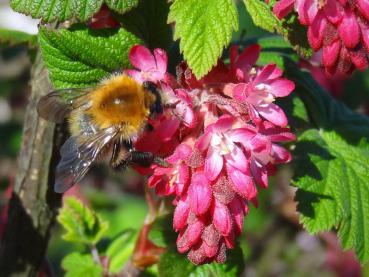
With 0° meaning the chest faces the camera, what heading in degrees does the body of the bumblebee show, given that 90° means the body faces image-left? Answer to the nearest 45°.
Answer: approximately 270°

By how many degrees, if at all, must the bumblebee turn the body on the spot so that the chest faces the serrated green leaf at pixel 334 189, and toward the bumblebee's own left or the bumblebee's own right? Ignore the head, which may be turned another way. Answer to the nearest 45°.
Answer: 0° — it already faces it

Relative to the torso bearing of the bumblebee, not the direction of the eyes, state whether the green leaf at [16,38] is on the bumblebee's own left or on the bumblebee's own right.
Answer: on the bumblebee's own left

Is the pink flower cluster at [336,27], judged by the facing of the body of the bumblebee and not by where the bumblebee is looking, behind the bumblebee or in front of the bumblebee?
in front

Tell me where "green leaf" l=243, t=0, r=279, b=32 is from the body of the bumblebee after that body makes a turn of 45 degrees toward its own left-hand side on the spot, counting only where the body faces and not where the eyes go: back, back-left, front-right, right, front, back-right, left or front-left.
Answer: front-right
